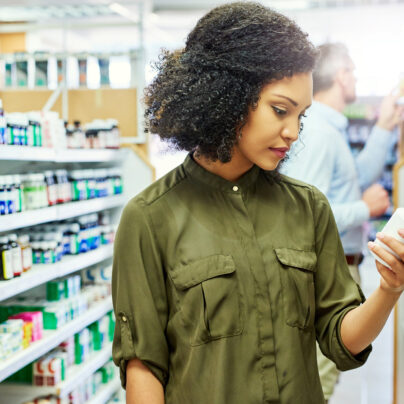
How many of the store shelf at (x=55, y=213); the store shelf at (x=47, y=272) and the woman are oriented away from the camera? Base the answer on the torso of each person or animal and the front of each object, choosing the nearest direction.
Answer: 0

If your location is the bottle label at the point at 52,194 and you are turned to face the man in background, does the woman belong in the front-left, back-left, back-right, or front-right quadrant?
front-right

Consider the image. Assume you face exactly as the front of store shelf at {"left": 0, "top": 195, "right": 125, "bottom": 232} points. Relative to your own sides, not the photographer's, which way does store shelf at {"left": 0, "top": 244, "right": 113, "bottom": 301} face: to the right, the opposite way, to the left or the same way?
the same way

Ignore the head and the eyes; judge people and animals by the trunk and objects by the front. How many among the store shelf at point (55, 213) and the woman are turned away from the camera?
0

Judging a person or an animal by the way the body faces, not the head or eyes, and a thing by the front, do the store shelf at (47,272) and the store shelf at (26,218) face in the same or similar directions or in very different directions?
same or similar directions

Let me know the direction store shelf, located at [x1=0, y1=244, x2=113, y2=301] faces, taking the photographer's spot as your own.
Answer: facing the viewer and to the right of the viewer

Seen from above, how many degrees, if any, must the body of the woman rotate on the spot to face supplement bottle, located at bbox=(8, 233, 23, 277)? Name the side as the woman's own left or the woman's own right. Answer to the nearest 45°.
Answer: approximately 180°

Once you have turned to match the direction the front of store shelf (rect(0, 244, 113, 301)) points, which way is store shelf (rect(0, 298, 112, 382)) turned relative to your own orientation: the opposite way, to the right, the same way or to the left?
the same way

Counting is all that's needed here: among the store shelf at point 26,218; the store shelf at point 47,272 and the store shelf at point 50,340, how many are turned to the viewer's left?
0

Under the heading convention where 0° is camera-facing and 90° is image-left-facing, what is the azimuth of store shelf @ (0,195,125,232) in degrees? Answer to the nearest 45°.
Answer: approximately 315°

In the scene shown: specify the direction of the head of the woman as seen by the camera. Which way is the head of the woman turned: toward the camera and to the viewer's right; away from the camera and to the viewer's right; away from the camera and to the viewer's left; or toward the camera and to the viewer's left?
toward the camera and to the viewer's right

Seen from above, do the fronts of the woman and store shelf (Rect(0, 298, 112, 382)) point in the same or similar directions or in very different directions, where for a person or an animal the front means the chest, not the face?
same or similar directions

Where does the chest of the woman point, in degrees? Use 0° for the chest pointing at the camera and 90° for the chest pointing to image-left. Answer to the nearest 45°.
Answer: approximately 315°

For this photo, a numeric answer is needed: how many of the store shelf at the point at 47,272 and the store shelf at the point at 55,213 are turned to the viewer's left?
0

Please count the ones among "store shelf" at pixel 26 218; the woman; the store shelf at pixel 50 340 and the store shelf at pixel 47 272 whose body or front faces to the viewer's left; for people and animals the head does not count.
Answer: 0

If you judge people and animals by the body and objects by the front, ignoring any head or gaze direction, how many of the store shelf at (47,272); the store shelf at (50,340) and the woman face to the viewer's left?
0
